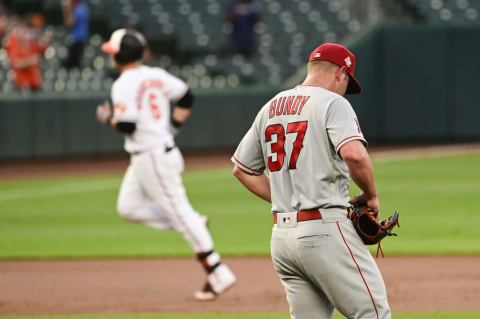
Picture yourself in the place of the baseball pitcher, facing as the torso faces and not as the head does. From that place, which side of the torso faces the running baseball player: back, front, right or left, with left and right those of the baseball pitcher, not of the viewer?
left

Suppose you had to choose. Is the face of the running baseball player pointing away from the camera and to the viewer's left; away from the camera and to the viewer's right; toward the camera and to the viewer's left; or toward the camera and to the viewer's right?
away from the camera and to the viewer's left

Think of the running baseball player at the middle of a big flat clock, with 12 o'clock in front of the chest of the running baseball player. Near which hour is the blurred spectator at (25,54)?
The blurred spectator is roughly at 1 o'clock from the running baseball player.

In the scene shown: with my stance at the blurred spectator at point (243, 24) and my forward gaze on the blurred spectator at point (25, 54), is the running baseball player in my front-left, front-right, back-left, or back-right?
front-left

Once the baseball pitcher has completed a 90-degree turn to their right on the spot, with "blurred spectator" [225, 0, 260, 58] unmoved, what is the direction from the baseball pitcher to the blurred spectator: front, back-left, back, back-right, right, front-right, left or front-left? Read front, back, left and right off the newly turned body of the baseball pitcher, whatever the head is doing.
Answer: back-left

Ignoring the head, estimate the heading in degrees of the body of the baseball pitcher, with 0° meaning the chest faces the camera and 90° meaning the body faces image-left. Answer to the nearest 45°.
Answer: approximately 225°

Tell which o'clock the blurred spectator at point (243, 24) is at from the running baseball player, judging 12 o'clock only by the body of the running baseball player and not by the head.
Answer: The blurred spectator is roughly at 2 o'clock from the running baseball player.

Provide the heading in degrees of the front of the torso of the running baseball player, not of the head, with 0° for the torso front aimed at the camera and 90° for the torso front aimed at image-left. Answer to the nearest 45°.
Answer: approximately 135°

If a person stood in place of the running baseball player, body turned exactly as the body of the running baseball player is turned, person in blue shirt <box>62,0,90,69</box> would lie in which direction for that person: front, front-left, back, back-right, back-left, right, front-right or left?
front-right

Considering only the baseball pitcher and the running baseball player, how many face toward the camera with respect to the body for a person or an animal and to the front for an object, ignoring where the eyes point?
0

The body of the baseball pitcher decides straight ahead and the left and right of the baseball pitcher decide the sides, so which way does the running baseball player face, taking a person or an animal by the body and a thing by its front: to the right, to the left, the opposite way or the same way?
to the left

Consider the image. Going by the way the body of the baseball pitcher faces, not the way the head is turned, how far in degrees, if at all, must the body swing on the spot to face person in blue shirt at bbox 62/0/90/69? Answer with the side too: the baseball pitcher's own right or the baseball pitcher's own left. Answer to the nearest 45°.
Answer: approximately 45° to the baseball pitcher's own left
